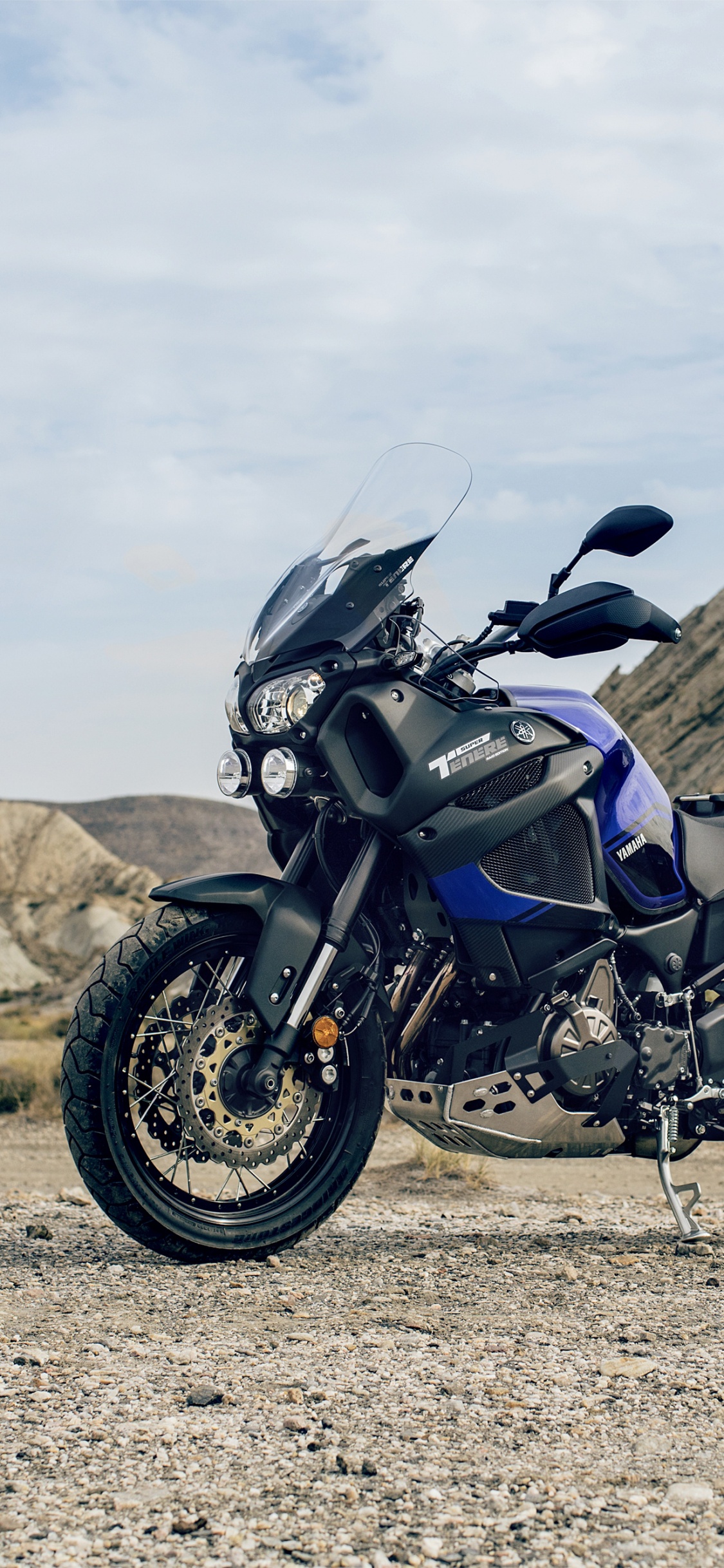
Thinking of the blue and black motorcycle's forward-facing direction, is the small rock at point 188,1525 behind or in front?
in front

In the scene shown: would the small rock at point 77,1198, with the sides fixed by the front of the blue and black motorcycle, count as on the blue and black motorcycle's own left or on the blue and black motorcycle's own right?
on the blue and black motorcycle's own right

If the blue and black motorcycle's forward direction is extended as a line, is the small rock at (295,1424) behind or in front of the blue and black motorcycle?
in front

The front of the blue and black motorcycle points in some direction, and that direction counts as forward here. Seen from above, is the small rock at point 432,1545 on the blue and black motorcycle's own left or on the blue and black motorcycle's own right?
on the blue and black motorcycle's own left

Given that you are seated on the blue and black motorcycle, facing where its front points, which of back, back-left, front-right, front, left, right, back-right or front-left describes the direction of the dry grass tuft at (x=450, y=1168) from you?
back-right

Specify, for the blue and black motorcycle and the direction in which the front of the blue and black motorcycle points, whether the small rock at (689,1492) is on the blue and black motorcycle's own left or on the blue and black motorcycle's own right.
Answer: on the blue and black motorcycle's own left

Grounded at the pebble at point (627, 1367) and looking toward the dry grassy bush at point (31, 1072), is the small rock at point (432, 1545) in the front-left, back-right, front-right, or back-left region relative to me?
back-left

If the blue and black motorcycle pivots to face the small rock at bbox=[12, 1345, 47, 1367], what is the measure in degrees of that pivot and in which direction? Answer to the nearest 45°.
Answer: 0° — it already faces it
